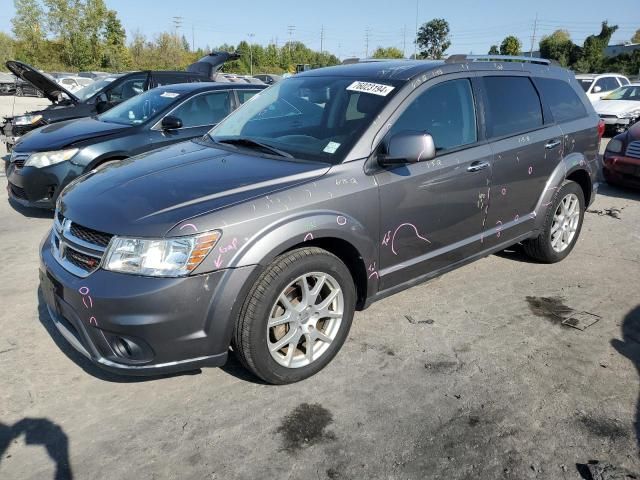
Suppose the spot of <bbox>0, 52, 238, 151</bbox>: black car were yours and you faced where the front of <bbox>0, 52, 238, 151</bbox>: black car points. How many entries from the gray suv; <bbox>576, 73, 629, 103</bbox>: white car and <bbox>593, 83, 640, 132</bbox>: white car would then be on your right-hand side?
0

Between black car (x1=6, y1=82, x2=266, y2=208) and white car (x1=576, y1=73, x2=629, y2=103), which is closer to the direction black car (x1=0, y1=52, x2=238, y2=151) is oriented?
the black car

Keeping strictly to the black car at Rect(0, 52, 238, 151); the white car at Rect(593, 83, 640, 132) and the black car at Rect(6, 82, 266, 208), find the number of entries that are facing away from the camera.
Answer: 0

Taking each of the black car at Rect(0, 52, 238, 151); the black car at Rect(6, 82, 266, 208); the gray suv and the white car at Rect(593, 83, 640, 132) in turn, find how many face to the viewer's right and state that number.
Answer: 0

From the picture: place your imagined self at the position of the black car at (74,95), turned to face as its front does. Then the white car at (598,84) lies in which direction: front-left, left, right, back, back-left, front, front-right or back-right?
back-left

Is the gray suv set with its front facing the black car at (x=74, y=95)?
no

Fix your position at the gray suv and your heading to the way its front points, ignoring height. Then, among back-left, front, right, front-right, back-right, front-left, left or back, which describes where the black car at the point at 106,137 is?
right

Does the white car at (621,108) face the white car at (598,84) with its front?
no

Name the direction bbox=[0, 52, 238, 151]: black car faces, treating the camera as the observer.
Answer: facing the viewer and to the left of the viewer

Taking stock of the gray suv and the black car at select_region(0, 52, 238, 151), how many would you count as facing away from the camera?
0

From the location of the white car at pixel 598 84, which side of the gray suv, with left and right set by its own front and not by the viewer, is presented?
back

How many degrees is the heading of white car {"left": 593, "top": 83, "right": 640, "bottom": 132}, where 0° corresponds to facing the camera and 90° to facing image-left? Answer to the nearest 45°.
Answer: approximately 45°

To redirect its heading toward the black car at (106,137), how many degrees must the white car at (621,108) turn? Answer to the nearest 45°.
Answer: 0° — it already faces it
